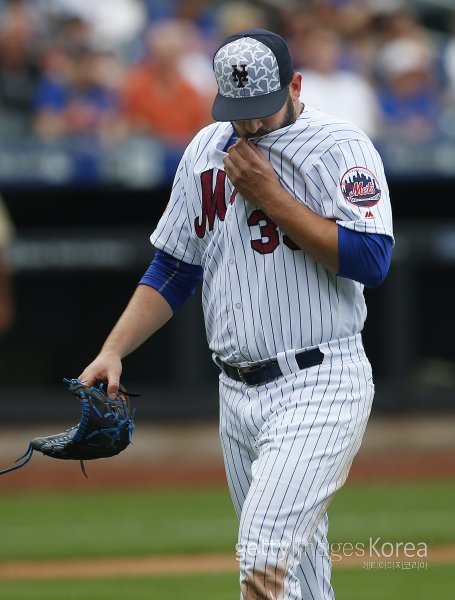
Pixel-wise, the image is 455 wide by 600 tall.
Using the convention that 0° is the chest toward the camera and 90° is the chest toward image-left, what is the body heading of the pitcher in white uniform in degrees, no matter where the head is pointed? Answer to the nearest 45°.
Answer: approximately 45°
